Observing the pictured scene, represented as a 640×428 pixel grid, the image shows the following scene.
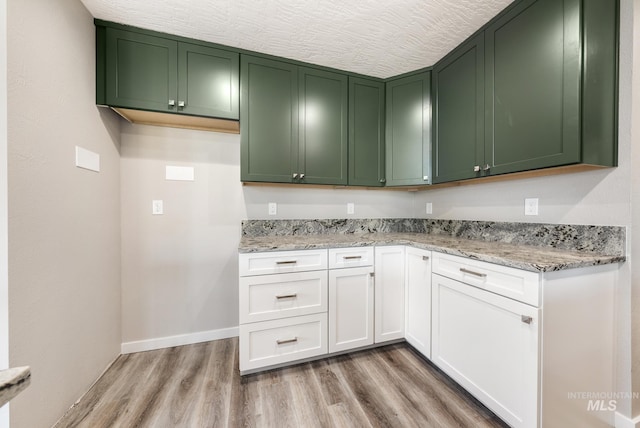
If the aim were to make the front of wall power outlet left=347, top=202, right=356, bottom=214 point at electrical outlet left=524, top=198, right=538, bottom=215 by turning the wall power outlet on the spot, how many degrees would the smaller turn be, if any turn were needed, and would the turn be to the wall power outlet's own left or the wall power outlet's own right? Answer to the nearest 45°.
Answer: approximately 45° to the wall power outlet's own left

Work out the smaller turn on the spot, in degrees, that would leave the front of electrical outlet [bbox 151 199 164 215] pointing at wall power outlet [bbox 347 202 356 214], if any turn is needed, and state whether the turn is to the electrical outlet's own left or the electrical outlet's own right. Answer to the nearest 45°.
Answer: approximately 90° to the electrical outlet's own left

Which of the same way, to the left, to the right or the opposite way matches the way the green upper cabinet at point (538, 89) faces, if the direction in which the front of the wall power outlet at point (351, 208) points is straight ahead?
to the right

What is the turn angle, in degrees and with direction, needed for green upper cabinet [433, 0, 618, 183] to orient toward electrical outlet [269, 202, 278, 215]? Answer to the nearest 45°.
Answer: approximately 45° to its right

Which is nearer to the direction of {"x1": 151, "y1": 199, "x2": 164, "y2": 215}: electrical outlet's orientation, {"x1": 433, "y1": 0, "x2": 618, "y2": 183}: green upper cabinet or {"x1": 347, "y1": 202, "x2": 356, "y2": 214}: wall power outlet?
the green upper cabinet

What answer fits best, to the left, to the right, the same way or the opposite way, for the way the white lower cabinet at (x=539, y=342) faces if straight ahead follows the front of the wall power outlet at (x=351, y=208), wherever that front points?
to the right
